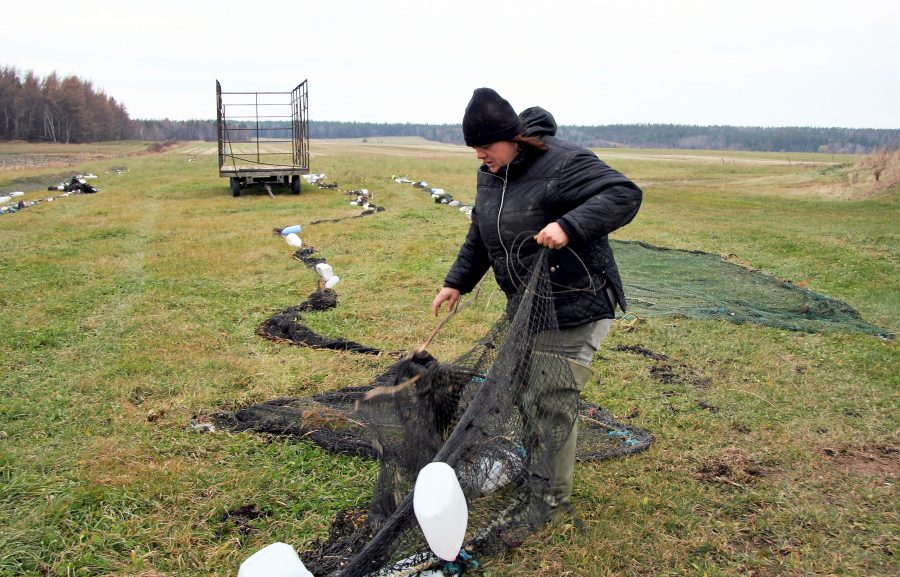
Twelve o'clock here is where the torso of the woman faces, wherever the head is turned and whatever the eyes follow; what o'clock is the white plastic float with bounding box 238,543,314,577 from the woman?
The white plastic float is roughly at 12 o'clock from the woman.

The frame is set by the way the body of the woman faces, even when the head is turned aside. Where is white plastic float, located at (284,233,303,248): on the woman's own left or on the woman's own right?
on the woman's own right

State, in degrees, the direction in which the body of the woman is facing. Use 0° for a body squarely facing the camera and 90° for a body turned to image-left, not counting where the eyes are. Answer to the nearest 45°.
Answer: approximately 45°

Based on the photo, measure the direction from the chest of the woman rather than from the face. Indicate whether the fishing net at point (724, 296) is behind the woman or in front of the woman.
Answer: behind

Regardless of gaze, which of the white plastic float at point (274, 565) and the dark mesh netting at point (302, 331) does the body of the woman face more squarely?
the white plastic float

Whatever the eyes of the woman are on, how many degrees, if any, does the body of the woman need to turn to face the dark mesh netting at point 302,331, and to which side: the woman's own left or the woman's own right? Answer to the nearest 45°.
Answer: approximately 90° to the woman's own right
